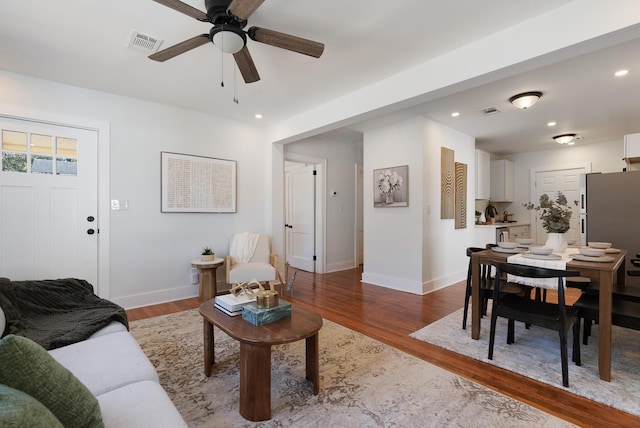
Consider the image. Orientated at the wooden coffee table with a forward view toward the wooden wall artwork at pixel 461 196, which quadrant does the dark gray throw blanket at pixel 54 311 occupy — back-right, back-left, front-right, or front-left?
back-left

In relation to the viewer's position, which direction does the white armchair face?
facing the viewer

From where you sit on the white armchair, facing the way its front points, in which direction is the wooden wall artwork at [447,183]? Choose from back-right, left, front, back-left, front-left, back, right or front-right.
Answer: left

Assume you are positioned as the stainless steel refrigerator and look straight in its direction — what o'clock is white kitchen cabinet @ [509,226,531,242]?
The white kitchen cabinet is roughly at 2 o'clock from the stainless steel refrigerator.

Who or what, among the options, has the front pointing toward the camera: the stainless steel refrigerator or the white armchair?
the white armchair

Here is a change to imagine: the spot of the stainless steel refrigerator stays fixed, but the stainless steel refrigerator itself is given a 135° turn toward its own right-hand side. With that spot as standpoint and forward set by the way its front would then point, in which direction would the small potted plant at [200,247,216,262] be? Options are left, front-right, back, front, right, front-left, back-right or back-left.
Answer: back

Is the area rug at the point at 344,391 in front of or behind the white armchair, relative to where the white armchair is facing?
in front

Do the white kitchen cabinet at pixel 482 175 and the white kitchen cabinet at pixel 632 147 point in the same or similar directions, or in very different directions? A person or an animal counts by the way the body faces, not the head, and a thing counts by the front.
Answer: very different directions

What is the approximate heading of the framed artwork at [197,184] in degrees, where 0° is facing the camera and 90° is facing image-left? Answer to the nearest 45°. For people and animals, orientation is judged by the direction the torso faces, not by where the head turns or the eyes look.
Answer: approximately 315°

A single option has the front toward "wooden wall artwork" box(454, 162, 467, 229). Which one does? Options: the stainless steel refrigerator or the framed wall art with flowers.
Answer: the stainless steel refrigerator

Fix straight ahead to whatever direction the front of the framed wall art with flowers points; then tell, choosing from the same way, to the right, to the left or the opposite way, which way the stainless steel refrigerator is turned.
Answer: to the right

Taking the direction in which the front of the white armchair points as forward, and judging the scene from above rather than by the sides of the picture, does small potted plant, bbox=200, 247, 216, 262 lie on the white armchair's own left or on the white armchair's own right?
on the white armchair's own right

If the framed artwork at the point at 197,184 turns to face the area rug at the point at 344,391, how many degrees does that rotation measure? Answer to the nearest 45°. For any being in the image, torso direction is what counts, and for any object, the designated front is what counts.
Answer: approximately 45° to its right

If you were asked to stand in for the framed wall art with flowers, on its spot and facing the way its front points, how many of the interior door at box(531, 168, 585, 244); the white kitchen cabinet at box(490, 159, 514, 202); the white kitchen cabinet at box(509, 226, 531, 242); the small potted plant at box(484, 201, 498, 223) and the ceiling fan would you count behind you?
4

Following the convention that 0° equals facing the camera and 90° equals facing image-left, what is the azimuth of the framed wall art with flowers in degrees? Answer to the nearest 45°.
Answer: approximately 45°

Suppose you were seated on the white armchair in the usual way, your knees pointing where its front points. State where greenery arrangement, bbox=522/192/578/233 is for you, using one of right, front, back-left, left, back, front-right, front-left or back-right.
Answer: front-left

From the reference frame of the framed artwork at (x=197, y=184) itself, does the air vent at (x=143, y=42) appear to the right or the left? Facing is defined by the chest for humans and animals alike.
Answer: on its right

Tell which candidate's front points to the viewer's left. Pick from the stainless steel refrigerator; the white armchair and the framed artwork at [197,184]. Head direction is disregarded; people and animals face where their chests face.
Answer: the stainless steel refrigerator

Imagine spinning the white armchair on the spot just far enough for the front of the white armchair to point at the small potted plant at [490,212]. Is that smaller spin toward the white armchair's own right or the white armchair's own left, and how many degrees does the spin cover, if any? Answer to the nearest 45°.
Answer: approximately 90° to the white armchair's own left
